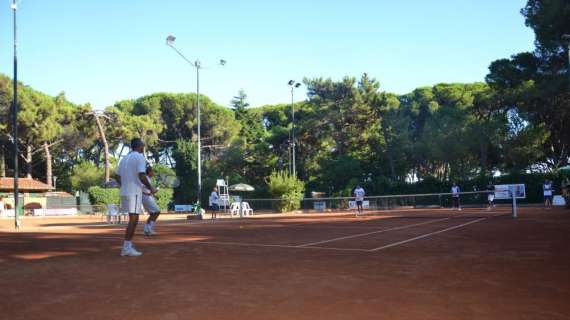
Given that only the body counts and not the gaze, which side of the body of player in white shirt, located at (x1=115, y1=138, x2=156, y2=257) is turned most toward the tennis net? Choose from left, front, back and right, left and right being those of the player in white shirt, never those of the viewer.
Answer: front

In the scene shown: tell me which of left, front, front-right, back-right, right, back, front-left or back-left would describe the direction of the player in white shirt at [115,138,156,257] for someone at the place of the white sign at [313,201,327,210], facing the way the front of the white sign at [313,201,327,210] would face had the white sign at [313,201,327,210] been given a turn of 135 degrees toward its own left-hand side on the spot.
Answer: back-right

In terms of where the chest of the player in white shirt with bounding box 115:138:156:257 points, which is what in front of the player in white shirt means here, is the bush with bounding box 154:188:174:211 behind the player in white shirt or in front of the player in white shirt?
in front

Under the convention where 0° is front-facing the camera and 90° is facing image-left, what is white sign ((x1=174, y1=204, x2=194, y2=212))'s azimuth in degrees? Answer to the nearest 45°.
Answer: approximately 0°

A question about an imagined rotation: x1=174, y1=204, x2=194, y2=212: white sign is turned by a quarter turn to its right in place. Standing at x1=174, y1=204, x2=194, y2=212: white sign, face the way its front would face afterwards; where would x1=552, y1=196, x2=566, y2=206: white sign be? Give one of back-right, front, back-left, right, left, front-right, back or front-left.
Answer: back-left

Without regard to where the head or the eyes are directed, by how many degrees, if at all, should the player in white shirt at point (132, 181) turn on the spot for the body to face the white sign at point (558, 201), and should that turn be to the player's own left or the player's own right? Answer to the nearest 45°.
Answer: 0° — they already face it

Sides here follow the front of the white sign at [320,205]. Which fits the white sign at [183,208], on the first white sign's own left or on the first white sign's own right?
on the first white sign's own right

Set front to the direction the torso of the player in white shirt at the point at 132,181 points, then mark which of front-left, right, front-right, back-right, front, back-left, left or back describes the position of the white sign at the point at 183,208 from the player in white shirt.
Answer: front-left

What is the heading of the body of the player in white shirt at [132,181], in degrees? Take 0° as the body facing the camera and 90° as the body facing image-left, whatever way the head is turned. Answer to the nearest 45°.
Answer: approximately 225°

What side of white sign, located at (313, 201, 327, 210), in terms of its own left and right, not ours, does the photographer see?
front
